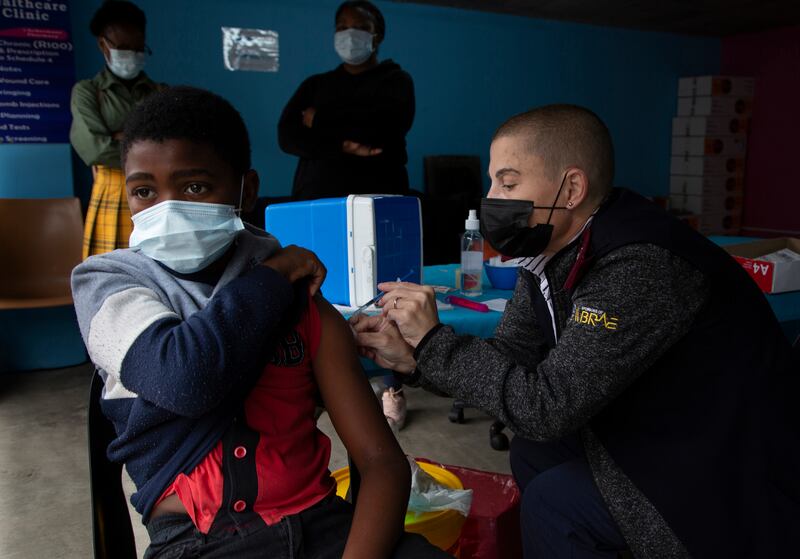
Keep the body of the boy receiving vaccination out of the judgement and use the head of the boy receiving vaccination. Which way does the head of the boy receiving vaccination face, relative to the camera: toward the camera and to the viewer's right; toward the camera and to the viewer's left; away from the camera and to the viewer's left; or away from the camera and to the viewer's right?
toward the camera and to the viewer's left

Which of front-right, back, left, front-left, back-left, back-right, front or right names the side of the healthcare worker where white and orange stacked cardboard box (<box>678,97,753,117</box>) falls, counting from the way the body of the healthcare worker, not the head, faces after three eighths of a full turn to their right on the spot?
front-left

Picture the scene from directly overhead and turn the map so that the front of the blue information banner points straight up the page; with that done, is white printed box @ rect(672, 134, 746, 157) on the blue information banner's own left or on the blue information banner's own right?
on the blue information banner's own left

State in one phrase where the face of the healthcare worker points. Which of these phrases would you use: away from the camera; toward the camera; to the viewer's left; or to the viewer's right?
to the viewer's left

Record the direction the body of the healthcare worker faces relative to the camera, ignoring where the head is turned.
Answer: to the viewer's left

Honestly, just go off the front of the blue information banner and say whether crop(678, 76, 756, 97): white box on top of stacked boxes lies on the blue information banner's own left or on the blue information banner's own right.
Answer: on the blue information banner's own left

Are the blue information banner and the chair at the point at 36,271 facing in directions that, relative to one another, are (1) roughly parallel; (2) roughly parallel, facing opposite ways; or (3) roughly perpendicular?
roughly parallel

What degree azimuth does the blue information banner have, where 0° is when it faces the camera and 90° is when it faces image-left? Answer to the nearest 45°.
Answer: approximately 0°

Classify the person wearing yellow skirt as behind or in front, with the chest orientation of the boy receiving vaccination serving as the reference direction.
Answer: behind

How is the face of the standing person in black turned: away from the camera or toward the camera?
toward the camera

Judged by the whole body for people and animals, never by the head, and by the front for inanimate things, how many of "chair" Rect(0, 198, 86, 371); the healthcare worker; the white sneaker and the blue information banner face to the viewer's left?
1

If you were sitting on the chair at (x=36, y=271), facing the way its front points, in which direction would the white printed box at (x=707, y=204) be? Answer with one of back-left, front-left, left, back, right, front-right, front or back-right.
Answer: left

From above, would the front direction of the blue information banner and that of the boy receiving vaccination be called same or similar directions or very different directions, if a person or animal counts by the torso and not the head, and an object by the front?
same or similar directions

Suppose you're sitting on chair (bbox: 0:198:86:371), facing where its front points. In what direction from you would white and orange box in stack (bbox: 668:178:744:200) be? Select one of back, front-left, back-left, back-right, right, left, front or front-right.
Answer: left

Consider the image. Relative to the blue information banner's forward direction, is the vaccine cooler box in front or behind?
in front

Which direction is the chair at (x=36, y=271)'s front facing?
toward the camera

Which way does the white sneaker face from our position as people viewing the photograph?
facing the viewer

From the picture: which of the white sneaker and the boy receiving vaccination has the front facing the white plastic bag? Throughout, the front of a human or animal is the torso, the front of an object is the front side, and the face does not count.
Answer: the white sneaker
